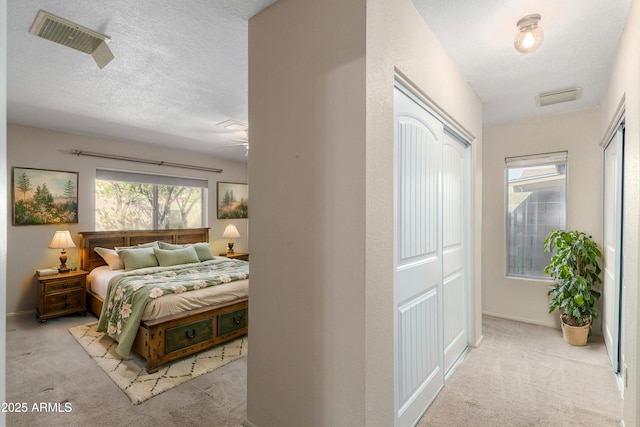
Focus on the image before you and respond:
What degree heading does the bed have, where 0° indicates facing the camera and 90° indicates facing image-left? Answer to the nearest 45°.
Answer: approximately 315°

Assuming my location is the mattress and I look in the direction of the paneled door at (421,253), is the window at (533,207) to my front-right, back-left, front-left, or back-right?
front-left

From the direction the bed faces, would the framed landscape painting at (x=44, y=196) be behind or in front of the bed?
behind

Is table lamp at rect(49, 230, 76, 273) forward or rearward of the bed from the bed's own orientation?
rearward

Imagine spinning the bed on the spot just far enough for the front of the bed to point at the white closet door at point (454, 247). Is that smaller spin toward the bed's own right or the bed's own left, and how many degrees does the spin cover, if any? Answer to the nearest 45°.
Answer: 0° — it already faces it

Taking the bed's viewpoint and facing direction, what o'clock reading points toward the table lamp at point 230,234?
The table lamp is roughly at 8 o'clock from the bed.
